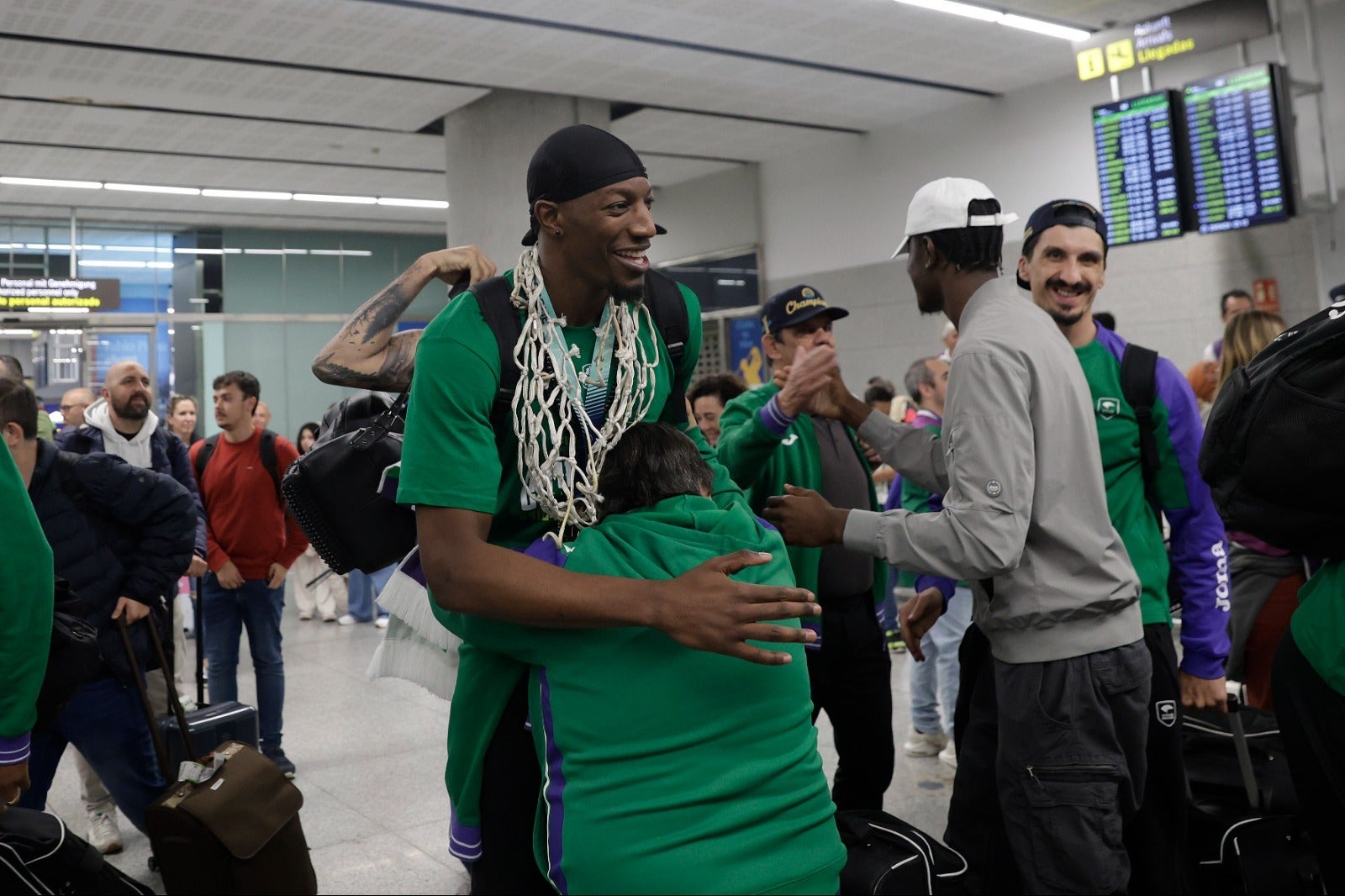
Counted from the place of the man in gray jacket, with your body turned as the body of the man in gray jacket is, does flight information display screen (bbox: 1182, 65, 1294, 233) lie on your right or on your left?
on your right

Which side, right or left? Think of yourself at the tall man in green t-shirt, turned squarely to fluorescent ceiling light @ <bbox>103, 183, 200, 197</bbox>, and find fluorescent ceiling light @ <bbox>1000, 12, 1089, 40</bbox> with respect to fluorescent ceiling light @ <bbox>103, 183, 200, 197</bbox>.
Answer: right

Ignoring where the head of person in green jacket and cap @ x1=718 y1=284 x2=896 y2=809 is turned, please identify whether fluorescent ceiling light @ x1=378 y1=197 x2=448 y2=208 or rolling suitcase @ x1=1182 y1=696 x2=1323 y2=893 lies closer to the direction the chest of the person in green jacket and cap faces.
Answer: the rolling suitcase

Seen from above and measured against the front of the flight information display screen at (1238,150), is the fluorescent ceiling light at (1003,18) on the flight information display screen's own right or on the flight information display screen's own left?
on the flight information display screen's own right

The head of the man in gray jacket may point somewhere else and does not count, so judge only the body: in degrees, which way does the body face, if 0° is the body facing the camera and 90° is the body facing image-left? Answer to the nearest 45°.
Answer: approximately 135°

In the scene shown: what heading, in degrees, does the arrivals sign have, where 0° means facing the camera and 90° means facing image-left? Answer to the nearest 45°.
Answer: approximately 45°

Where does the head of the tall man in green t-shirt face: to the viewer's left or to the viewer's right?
to the viewer's right

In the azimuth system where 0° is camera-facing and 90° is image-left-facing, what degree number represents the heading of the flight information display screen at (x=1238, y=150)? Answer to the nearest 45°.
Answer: approximately 45°

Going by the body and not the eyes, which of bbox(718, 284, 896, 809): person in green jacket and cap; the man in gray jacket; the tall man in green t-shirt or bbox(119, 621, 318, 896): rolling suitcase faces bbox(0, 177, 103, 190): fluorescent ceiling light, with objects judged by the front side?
the man in gray jacket

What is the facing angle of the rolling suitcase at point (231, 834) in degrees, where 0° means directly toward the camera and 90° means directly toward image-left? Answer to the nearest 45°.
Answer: approximately 315°

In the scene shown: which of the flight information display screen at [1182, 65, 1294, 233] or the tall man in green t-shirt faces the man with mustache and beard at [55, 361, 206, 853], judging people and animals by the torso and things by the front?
the flight information display screen
